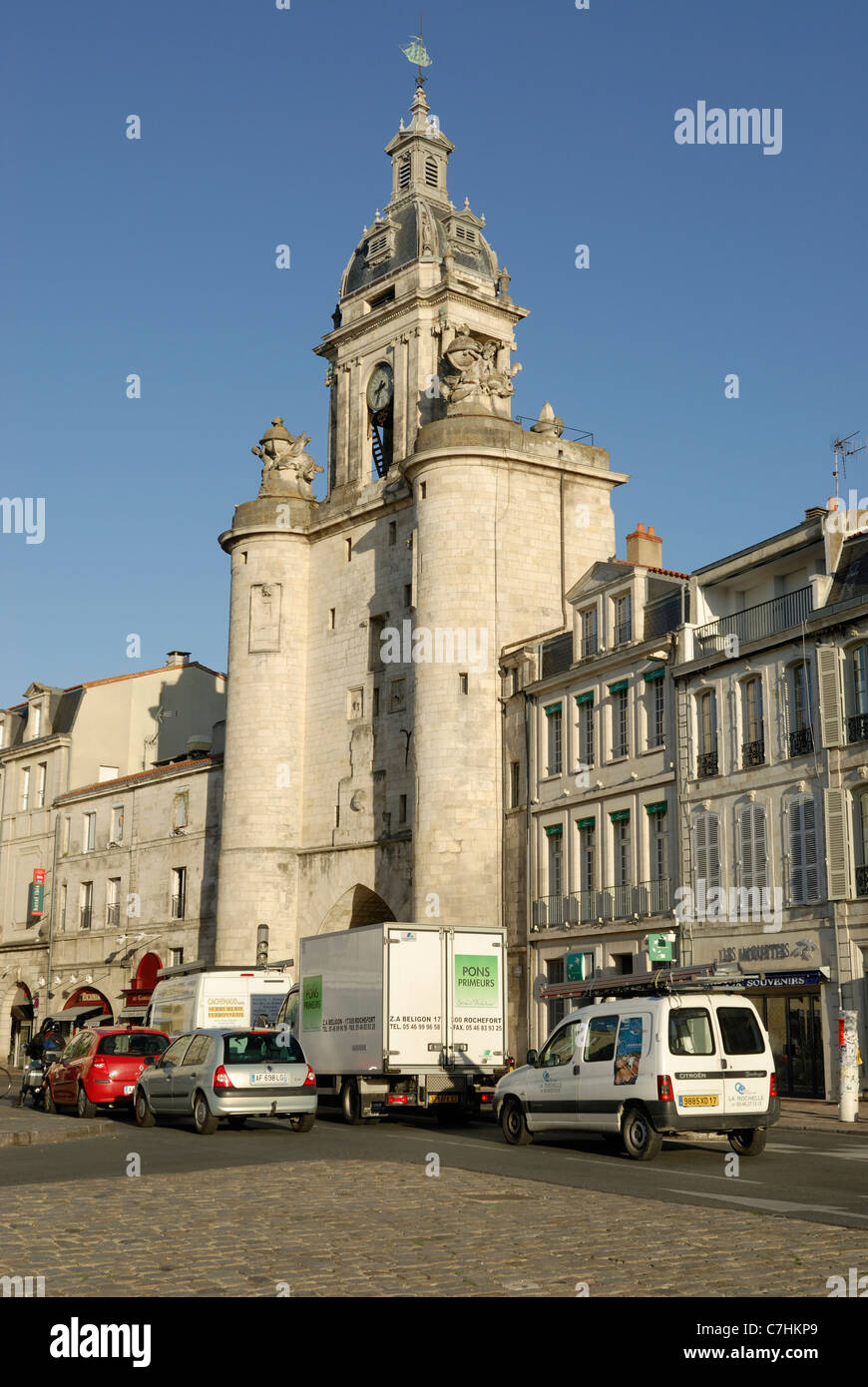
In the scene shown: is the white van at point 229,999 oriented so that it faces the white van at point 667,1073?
no

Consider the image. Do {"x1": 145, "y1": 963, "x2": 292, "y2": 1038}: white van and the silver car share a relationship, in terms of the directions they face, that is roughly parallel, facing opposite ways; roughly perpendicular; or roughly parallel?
roughly parallel

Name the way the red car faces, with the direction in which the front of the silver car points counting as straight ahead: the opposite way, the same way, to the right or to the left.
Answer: the same way

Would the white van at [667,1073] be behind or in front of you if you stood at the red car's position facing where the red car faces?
behind

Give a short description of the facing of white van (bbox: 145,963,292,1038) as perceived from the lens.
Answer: facing away from the viewer and to the left of the viewer

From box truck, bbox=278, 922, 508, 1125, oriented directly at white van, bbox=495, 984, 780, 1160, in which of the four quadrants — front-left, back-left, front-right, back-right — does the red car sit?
back-right

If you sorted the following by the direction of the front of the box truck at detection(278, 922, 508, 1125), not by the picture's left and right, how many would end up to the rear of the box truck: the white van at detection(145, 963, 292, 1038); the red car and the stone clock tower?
0

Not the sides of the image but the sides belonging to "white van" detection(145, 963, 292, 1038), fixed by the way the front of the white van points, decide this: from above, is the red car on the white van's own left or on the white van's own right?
on the white van's own left

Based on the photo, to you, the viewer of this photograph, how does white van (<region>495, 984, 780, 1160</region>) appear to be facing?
facing away from the viewer and to the left of the viewer

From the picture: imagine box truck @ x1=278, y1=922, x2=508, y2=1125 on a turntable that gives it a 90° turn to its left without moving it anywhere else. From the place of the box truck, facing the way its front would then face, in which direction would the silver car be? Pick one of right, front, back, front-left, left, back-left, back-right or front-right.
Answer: front

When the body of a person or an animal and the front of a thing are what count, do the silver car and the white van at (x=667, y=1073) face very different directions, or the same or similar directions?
same or similar directions

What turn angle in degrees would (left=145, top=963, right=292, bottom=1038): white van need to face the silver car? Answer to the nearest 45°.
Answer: approximately 135° to its left

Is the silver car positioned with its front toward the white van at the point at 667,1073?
no

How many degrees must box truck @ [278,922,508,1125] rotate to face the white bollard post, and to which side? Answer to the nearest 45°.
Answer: approximately 135° to its right

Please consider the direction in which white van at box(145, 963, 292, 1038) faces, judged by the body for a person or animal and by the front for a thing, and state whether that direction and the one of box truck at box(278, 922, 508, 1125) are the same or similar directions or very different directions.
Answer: same or similar directions

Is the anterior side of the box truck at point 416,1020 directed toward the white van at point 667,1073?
no

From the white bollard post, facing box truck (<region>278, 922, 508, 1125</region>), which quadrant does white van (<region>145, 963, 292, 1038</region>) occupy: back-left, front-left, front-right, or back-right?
front-right

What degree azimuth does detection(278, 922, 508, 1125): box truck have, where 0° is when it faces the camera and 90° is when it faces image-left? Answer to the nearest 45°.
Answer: approximately 135°
